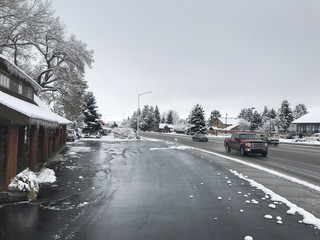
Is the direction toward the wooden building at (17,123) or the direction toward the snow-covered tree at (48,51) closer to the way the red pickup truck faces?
the wooden building

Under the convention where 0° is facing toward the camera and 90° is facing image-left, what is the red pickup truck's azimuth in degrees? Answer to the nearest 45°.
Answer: approximately 315°

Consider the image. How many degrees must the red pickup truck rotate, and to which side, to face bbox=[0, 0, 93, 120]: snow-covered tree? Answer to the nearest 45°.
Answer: approximately 135° to its right

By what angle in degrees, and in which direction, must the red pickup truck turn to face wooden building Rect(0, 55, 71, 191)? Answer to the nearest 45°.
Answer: approximately 90° to its right
